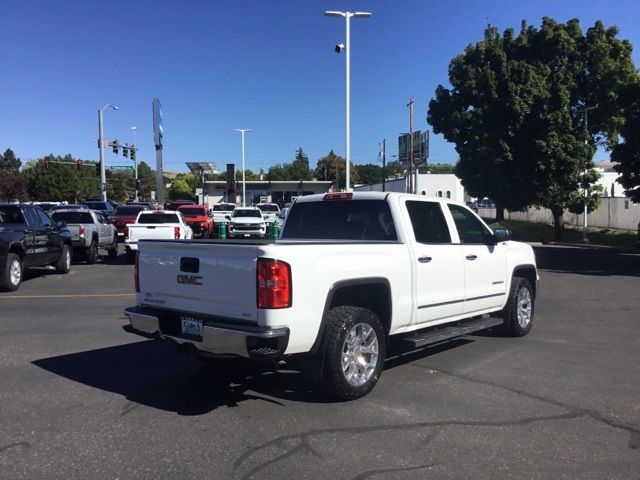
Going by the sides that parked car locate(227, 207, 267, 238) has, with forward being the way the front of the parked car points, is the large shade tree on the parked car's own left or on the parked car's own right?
on the parked car's own left

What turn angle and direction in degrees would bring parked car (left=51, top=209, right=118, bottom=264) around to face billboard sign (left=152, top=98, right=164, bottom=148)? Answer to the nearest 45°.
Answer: approximately 45° to its left

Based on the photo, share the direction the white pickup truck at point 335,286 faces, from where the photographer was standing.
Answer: facing away from the viewer and to the right of the viewer

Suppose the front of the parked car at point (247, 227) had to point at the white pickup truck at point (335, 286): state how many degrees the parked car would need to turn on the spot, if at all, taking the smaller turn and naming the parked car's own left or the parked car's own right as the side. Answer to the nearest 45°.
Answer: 0° — it already faces it

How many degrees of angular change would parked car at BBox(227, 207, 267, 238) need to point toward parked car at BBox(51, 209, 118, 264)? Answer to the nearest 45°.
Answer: approximately 45° to its right

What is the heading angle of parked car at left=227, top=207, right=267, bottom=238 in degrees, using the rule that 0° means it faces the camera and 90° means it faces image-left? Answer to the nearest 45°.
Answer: approximately 0°

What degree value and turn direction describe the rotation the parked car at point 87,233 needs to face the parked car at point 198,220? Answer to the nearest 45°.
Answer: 0° — it already faces it
